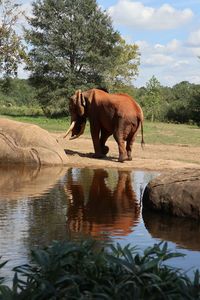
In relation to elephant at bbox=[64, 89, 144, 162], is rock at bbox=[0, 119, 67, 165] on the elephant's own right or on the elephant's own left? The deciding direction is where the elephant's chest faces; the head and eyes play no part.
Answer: on the elephant's own left

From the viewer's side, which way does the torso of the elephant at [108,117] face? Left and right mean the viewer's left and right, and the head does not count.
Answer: facing away from the viewer and to the left of the viewer

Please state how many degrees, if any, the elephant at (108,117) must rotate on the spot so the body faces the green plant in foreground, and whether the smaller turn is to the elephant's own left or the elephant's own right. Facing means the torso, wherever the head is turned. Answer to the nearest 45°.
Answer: approximately 135° to the elephant's own left

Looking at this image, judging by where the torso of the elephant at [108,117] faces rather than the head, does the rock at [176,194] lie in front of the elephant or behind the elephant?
behind

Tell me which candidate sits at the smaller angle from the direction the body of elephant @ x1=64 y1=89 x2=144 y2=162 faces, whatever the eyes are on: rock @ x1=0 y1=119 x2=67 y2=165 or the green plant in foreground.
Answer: the rock
